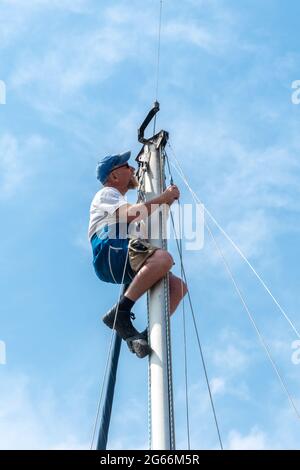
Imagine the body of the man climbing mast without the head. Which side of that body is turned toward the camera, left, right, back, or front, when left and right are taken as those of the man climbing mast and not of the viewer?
right
